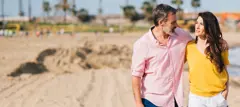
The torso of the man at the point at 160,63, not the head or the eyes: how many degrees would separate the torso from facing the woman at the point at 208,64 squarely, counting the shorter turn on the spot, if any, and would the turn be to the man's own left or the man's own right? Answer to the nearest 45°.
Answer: approximately 45° to the man's own left

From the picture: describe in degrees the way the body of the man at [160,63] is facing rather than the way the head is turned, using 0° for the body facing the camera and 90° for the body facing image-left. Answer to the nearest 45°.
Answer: approximately 315°

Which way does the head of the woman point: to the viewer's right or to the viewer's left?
to the viewer's left
